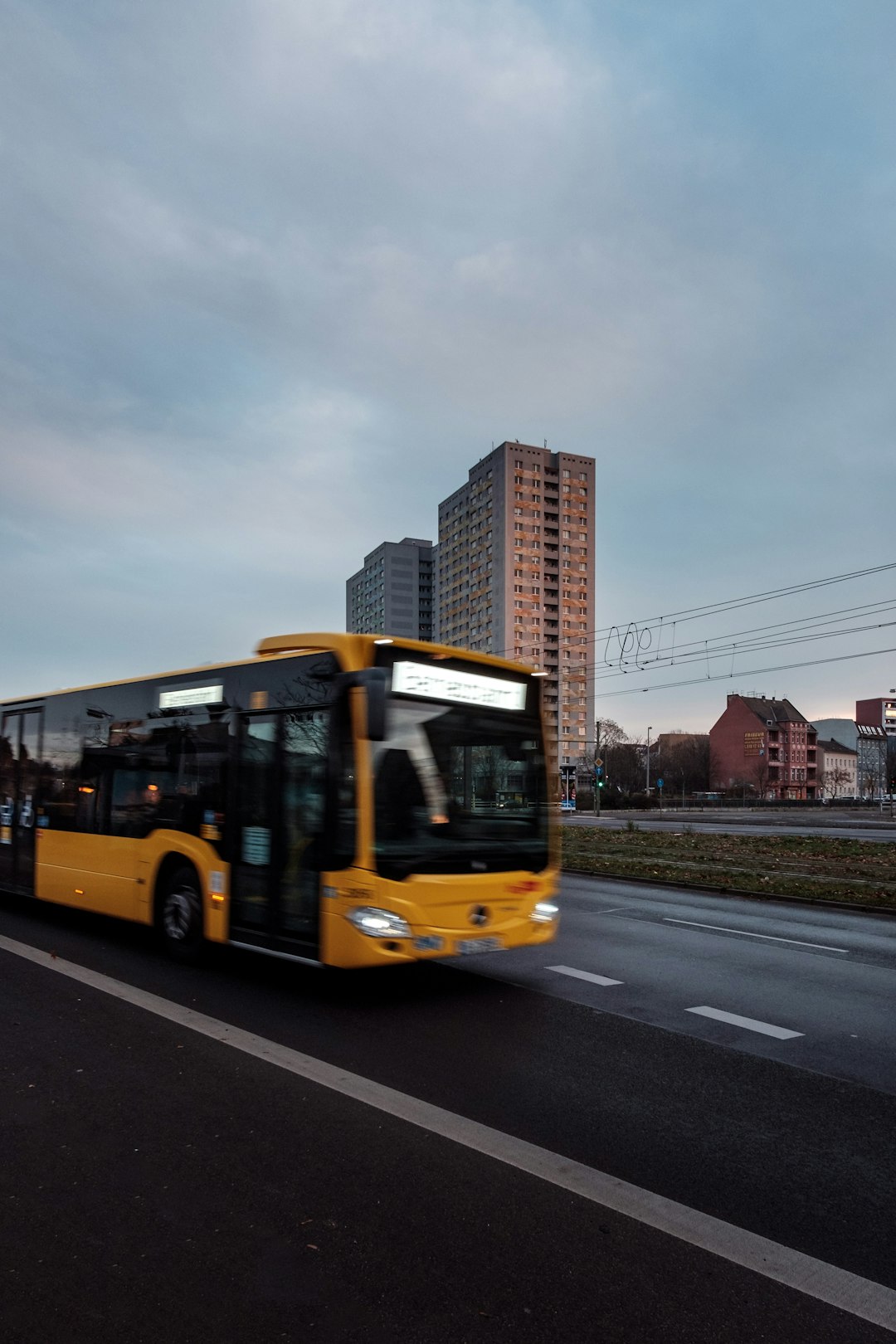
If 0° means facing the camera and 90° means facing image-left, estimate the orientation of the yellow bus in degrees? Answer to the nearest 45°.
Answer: approximately 315°
